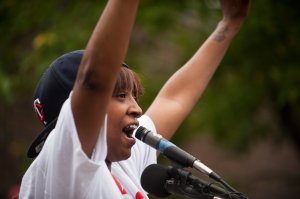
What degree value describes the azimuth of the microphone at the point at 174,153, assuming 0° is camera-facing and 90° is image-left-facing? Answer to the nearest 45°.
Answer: approximately 90°

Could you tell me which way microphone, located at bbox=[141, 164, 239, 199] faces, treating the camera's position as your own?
facing to the left of the viewer

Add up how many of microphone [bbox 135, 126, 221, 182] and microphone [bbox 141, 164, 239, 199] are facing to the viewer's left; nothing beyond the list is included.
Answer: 2
